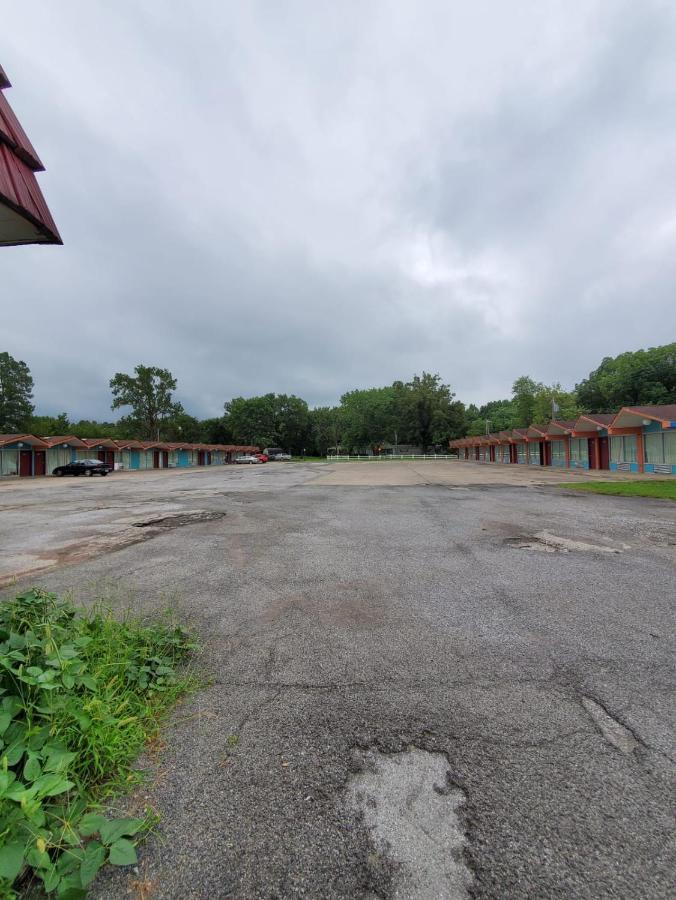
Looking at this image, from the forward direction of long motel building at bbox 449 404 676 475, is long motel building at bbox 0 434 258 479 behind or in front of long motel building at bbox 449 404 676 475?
in front

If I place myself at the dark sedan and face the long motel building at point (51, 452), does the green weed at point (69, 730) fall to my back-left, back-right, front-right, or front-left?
back-left

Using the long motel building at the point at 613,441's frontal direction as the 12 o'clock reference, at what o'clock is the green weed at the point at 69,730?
The green weed is roughly at 11 o'clock from the long motel building.

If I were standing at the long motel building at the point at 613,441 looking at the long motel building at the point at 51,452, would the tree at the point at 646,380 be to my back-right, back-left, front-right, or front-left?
back-right

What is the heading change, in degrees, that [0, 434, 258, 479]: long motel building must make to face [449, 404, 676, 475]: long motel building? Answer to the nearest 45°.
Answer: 0° — it already faces it

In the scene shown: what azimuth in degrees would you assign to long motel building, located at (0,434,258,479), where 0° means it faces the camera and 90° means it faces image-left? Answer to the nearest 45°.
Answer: approximately 315°

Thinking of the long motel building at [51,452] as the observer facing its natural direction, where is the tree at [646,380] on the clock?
The tree is roughly at 11 o'clock from the long motel building.

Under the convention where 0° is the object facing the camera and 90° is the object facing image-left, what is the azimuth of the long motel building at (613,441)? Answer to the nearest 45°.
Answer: approximately 45°

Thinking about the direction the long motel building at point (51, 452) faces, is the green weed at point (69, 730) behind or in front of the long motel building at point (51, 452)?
in front
